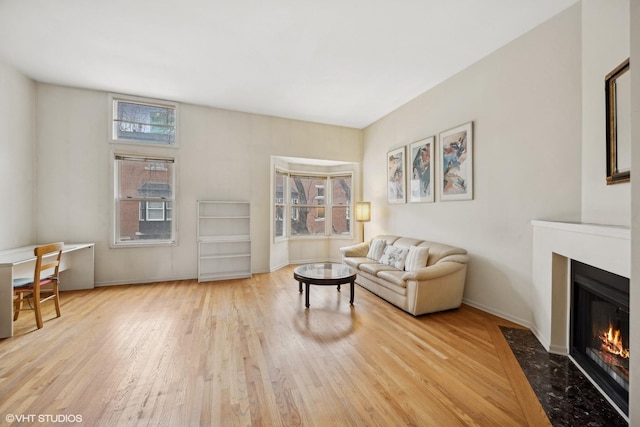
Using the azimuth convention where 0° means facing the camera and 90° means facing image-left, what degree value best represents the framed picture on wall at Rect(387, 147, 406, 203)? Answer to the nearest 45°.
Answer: approximately 45°

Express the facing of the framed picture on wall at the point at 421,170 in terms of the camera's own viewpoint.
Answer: facing the viewer and to the left of the viewer

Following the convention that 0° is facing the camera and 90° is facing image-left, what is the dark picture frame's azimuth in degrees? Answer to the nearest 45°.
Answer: approximately 45°

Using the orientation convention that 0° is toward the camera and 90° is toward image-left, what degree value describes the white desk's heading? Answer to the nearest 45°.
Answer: approximately 315°

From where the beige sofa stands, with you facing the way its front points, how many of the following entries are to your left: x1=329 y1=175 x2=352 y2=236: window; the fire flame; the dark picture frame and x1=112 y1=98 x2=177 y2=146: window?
2

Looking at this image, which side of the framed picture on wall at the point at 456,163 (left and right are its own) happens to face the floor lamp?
right

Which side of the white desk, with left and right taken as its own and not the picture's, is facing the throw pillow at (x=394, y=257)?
front

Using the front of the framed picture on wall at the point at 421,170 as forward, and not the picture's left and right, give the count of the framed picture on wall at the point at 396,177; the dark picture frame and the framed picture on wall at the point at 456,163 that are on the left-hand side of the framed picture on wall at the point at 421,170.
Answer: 2
